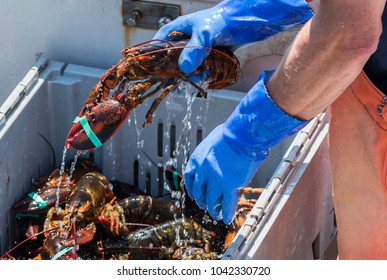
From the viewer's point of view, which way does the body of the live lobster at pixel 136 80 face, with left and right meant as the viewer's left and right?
facing to the left of the viewer
